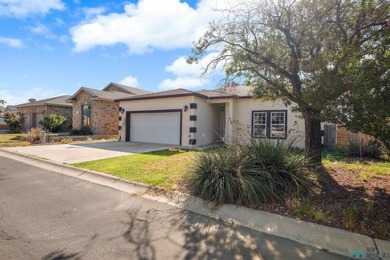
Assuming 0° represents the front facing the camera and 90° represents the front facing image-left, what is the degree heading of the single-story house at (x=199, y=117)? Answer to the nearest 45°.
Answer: approximately 45°

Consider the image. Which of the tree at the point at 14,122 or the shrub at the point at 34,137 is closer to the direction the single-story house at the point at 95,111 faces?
the shrub

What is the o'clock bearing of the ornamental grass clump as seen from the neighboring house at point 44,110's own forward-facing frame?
The ornamental grass clump is roughly at 10 o'clock from the neighboring house.

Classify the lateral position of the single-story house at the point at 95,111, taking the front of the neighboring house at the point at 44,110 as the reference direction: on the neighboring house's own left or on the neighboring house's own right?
on the neighboring house's own left

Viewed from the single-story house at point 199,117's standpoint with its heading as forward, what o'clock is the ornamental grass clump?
The ornamental grass clump is roughly at 10 o'clock from the single-story house.

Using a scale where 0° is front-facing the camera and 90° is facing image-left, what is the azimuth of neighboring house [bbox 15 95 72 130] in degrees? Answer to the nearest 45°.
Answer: approximately 45°

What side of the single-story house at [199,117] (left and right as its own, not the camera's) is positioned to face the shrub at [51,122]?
right

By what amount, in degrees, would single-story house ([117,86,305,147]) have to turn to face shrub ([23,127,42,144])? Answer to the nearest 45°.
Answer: approximately 45° to its right
